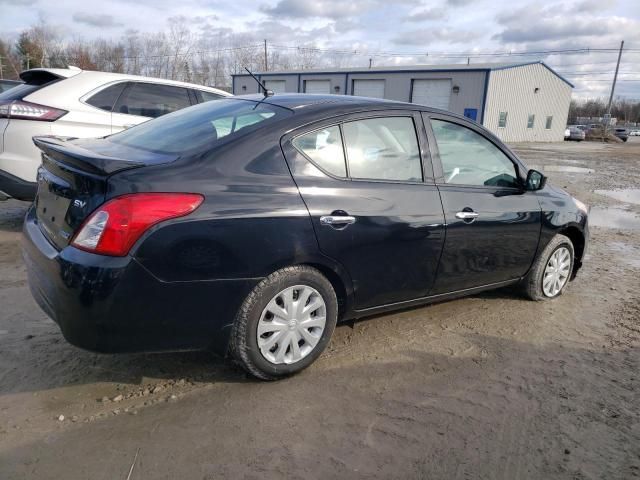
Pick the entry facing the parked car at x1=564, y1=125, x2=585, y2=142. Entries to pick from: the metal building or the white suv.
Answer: the white suv

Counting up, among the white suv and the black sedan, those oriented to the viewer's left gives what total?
0

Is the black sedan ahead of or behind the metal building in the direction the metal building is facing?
ahead

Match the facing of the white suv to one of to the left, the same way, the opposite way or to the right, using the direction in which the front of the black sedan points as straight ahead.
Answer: the same way

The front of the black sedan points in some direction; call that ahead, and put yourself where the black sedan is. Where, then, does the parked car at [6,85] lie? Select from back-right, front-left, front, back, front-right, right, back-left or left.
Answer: left

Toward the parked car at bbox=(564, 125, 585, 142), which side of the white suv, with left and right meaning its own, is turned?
front

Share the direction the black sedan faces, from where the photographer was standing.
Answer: facing away from the viewer and to the right of the viewer

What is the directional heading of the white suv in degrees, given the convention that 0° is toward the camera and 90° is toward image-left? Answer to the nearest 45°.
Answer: approximately 225°

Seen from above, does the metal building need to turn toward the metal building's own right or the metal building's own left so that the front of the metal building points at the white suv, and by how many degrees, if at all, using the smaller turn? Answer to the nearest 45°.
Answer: approximately 45° to the metal building's own left

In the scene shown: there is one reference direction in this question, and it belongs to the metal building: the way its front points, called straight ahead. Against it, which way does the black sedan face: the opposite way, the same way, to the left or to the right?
the opposite way

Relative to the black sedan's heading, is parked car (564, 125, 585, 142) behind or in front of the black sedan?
in front

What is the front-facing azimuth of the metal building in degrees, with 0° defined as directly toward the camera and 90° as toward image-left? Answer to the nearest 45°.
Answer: approximately 45°
